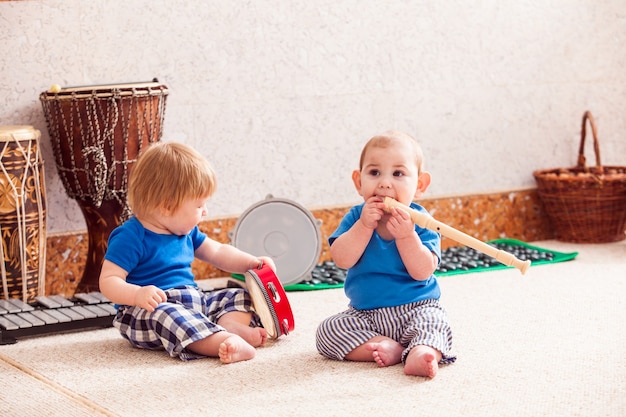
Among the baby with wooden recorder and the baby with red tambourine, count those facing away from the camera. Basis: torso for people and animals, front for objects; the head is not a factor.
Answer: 0

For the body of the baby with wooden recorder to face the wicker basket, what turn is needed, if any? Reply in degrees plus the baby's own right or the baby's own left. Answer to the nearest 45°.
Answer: approximately 135° to the baby's own left

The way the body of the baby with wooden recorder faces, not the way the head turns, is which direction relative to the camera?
toward the camera

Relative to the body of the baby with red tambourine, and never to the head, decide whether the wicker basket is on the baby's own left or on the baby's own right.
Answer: on the baby's own left

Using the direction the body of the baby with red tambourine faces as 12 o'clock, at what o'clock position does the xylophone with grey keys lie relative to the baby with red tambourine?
The xylophone with grey keys is roughly at 6 o'clock from the baby with red tambourine.

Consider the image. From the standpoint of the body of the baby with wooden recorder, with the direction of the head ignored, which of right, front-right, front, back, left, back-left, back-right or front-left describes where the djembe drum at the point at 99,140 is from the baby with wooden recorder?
back-right

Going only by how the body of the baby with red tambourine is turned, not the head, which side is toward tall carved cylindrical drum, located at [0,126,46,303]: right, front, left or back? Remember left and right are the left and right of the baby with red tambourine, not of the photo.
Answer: back

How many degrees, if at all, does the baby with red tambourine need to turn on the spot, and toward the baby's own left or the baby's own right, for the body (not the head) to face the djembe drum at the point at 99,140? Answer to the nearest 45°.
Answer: approximately 135° to the baby's own left

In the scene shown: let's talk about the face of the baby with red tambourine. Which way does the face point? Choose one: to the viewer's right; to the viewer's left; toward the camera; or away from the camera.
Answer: to the viewer's right

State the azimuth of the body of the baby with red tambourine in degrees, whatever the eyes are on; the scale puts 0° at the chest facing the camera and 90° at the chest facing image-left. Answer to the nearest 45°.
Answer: approximately 315°

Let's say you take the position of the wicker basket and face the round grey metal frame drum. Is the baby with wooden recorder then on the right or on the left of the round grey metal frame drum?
left

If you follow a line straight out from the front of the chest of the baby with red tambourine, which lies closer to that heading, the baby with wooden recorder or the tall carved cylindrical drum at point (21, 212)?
the baby with wooden recorder
